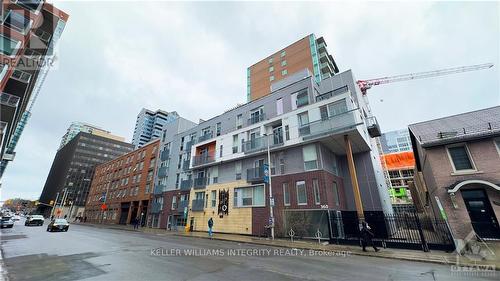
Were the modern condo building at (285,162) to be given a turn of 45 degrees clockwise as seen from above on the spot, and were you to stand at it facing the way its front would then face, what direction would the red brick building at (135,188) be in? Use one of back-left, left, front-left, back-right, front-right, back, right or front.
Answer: front-right

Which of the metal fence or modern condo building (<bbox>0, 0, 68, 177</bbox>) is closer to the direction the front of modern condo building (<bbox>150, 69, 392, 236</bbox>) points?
the modern condo building

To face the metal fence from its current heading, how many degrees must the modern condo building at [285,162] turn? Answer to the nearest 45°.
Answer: approximately 90° to its left

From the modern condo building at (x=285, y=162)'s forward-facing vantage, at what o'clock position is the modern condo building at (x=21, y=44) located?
the modern condo building at (x=21, y=44) is roughly at 1 o'clock from the modern condo building at (x=285, y=162).

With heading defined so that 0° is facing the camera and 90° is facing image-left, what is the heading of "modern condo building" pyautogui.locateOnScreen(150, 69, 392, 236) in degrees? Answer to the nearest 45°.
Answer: approximately 45°
